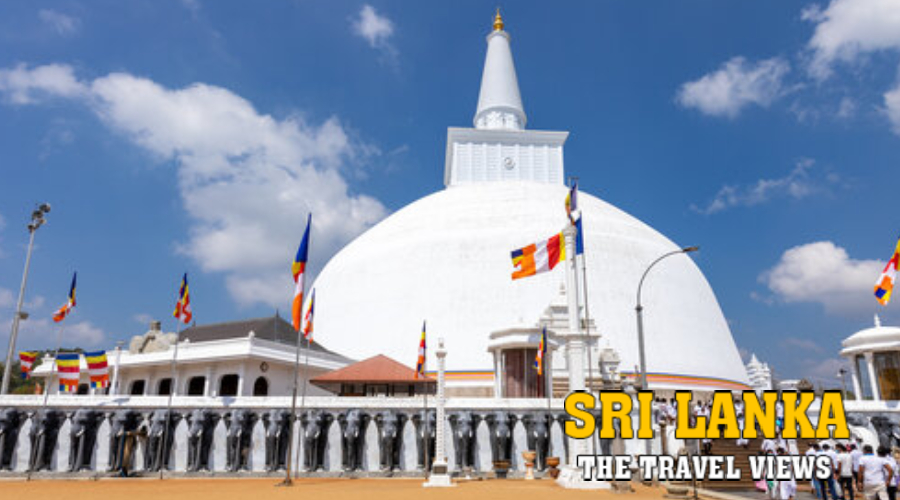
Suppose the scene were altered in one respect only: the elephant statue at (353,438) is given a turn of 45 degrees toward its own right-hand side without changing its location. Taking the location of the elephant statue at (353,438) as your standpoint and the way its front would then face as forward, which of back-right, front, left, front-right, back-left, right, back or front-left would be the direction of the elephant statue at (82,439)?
front-right

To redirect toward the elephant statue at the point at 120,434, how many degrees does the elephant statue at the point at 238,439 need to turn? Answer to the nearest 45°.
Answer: approximately 90° to its right

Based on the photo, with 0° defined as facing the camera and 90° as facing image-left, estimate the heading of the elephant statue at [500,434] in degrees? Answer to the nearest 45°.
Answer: approximately 0°

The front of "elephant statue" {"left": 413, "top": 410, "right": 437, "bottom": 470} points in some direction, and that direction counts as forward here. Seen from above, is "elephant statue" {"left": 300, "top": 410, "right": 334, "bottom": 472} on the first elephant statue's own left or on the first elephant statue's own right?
on the first elephant statue's own right

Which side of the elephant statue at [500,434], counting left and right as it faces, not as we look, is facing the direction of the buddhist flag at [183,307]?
right

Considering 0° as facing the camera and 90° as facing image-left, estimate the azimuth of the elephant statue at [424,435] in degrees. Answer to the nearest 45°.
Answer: approximately 0°

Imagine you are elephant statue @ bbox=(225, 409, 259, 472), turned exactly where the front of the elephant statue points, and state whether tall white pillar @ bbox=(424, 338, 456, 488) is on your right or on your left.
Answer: on your left

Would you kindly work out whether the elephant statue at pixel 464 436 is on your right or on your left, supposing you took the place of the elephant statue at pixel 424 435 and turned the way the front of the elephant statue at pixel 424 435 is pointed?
on your left
